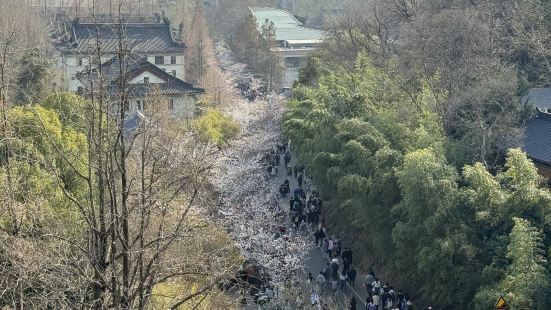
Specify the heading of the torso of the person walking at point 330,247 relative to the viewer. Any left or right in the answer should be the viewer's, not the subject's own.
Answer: facing away from the viewer

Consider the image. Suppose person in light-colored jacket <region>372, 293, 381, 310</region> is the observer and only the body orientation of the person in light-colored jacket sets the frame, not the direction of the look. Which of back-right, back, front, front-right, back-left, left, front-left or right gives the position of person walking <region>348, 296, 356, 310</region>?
left

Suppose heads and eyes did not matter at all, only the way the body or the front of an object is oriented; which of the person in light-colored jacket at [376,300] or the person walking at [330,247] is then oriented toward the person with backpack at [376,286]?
the person in light-colored jacket at [376,300]

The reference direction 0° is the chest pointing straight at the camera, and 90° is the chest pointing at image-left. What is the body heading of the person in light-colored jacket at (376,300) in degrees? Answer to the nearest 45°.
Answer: approximately 180°

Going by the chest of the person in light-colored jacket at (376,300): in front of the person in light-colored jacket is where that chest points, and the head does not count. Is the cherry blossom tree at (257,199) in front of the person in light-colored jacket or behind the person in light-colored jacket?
in front

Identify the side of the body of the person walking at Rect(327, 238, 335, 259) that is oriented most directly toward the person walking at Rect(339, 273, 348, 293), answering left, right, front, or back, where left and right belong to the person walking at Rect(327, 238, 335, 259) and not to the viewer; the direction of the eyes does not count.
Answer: back

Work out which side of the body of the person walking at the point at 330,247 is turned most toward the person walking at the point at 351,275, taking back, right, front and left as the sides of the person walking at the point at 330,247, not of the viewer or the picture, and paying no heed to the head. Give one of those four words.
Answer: back

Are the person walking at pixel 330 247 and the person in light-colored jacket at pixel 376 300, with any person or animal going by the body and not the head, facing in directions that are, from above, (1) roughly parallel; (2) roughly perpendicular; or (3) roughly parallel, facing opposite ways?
roughly parallel

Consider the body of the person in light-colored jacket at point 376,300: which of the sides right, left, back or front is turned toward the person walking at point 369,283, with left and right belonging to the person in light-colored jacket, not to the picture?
front

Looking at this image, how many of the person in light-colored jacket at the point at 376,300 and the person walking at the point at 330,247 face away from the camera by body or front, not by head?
2

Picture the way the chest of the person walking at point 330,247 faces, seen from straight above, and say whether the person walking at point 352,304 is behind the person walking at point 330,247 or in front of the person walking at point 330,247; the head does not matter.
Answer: behind

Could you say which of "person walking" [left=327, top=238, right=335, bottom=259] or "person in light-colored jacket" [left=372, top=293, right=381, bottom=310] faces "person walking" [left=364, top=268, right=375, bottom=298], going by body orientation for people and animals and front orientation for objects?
the person in light-colored jacket

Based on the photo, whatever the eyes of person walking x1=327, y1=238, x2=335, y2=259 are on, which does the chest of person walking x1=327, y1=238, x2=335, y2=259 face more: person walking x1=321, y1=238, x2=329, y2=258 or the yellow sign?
the person walking

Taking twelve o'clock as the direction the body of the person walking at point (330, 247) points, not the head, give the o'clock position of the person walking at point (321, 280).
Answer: the person walking at point (321, 280) is roughly at 6 o'clock from the person walking at point (330, 247).

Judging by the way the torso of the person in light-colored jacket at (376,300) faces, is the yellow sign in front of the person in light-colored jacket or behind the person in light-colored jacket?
behind

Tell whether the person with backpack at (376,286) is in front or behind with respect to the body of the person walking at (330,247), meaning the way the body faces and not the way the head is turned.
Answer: behind
